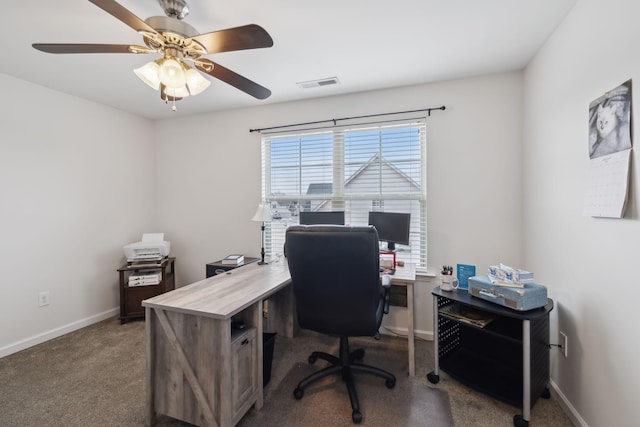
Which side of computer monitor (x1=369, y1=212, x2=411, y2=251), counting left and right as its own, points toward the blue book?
left

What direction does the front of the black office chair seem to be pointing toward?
away from the camera

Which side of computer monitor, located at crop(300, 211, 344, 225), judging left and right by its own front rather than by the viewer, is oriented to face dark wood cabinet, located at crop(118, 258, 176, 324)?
right

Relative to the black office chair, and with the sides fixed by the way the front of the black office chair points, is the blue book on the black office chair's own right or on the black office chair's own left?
on the black office chair's own right

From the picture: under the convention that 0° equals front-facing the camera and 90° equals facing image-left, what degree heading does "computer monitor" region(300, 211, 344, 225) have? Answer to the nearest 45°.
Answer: approximately 0°

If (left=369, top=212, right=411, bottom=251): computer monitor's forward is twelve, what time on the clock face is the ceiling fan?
The ceiling fan is roughly at 12 o'clock from the computer monitor.

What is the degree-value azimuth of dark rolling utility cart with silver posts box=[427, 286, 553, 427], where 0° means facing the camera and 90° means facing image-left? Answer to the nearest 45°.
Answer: approximately 45°

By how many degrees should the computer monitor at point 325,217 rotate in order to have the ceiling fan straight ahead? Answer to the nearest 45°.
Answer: approximately 45° to its right
